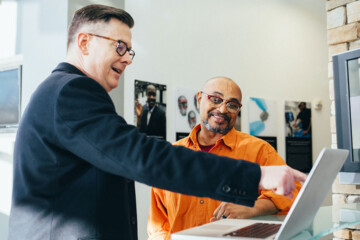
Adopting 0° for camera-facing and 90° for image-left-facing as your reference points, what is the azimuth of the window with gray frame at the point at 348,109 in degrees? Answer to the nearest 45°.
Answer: approximately 45°

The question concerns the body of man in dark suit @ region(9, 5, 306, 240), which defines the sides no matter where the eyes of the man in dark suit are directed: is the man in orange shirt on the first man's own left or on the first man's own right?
on the first man's own left

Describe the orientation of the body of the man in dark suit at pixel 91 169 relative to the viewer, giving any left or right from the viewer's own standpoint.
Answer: facing to the right of the viewer

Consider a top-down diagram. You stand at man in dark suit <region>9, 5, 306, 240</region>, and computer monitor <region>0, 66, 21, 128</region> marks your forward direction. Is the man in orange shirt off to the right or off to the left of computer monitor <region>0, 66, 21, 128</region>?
right

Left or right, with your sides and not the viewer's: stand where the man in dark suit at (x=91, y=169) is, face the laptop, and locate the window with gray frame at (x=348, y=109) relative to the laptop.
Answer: left

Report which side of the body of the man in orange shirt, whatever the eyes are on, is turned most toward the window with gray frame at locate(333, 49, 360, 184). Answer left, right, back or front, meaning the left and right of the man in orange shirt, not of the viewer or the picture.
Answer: left

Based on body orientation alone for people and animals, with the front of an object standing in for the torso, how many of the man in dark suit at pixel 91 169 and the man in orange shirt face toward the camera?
1

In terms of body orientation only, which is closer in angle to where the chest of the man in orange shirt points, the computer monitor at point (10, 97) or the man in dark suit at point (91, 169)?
the man in dark suit

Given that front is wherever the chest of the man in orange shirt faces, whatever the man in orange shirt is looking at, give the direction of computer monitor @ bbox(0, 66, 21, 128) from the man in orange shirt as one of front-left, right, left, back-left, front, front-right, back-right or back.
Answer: back-right
